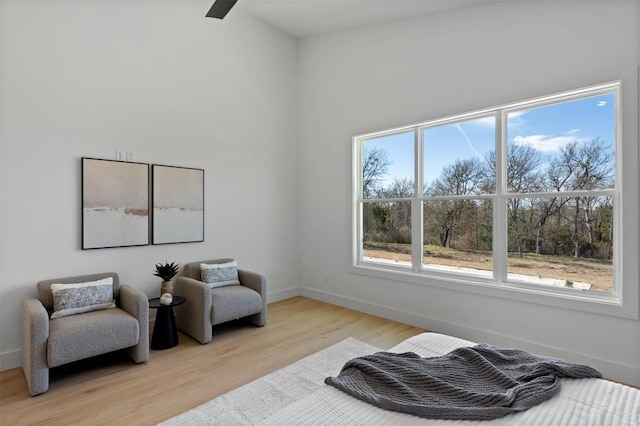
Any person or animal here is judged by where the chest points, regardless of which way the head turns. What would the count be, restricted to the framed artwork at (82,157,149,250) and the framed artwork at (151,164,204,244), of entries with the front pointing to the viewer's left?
0

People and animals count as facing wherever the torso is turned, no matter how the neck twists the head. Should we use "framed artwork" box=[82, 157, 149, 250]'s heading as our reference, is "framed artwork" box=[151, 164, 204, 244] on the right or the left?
on its left

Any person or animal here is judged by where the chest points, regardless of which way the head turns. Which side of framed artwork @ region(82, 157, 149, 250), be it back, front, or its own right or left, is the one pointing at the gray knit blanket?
front

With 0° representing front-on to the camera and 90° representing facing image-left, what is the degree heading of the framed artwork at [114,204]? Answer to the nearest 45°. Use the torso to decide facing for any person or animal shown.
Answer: approximately 315°

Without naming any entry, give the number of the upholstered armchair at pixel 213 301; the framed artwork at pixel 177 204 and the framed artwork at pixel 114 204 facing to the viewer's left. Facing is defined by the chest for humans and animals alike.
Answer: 0

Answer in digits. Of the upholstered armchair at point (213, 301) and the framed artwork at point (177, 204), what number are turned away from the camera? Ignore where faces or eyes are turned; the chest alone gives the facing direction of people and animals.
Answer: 0

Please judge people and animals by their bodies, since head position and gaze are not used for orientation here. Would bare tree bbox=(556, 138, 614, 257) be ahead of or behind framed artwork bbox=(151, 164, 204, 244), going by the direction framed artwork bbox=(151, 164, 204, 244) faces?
ahead

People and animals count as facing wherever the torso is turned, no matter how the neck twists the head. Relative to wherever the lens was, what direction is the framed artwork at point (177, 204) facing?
facing the viewer and to the right of the viewer
